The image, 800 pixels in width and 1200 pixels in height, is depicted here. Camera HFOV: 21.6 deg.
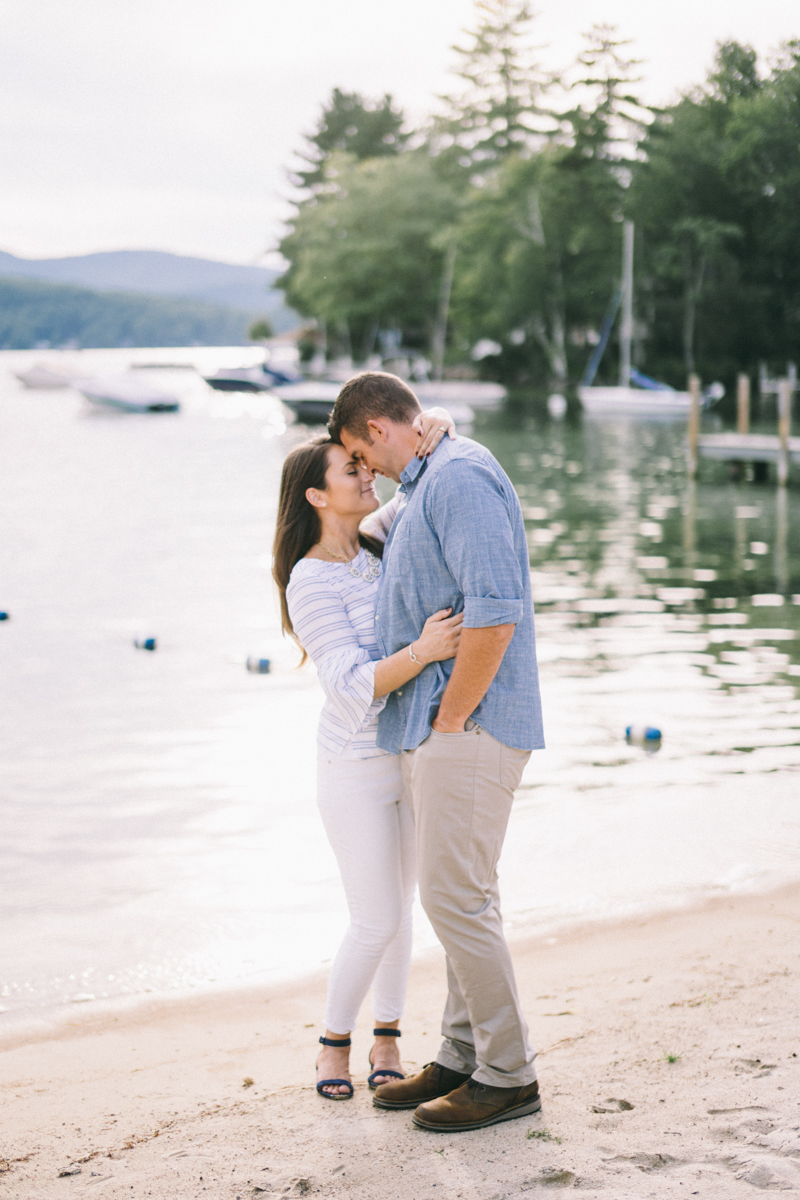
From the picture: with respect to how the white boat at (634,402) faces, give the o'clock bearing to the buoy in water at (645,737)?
The buoy in water is roughly at 9 o'clock from the white boat.

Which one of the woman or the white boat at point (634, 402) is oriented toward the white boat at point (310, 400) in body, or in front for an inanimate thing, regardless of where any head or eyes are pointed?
the white boat at point (634, 402)

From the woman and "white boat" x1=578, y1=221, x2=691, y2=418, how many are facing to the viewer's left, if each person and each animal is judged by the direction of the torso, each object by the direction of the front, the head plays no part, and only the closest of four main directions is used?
1

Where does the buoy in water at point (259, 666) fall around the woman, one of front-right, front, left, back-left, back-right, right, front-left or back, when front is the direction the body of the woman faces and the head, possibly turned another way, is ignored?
back-left

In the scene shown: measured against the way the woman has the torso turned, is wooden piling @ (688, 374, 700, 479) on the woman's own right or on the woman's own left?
on the woman's own left

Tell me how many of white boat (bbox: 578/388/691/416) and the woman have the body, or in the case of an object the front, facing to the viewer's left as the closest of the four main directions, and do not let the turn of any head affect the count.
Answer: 1

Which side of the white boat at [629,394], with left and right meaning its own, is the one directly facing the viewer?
left

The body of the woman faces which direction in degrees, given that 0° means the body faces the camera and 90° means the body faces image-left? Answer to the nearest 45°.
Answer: approximately 315°

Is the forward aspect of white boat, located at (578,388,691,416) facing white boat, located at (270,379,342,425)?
yes
